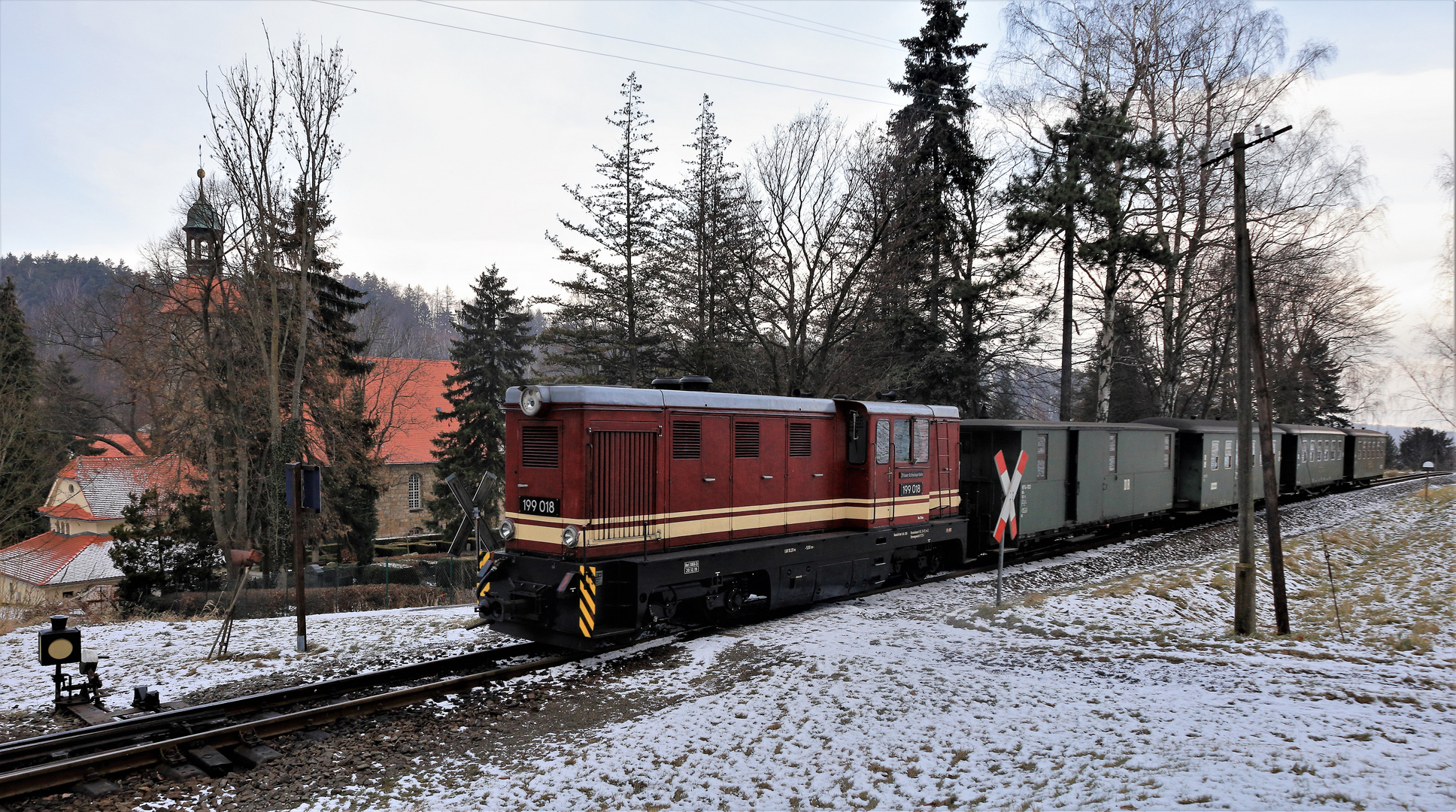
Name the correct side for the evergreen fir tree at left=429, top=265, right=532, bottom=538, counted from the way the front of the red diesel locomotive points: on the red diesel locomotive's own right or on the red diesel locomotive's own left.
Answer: on the red diesel locomotive's own right

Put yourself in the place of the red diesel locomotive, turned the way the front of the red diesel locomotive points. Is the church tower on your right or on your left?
on your right

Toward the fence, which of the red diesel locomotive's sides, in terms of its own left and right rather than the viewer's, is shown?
right

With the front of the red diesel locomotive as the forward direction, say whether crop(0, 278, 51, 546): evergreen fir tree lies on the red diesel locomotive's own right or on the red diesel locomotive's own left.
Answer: on the red diesel locomotive's own right

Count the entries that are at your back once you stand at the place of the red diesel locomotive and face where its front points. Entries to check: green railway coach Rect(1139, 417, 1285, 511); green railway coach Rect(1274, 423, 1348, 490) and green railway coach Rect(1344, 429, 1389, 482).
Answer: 3

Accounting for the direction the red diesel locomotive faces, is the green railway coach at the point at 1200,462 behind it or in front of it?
behind

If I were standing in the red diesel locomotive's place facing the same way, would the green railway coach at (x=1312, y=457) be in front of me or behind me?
behind

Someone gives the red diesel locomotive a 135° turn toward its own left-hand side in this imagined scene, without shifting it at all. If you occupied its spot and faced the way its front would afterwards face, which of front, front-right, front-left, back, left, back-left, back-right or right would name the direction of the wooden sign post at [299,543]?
back

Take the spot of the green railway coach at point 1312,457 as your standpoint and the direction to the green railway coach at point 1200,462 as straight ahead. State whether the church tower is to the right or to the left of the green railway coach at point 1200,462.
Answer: right

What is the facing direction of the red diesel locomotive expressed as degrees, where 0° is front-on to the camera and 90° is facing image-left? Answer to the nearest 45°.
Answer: approximately 45°
